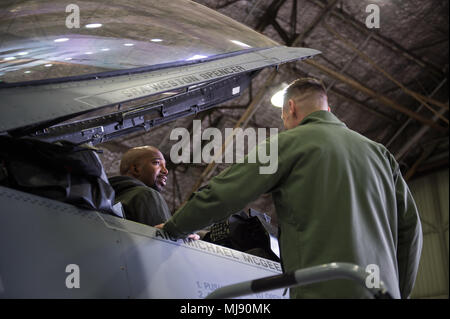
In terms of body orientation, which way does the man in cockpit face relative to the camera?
to the viewer's right

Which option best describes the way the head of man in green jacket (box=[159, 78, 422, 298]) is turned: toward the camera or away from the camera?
away from the camera

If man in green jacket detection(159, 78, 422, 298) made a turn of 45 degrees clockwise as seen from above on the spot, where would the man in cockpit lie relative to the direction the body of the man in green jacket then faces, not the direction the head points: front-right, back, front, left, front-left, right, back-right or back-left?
front-left

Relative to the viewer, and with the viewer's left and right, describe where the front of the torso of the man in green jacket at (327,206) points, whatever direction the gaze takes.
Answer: facing away from the viewer and to the left of the viewer

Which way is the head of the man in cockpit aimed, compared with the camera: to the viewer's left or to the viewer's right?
to the viewer's right
